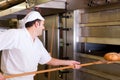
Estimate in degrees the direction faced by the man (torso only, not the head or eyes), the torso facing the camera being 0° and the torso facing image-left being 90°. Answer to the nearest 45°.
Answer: approximately 315°
